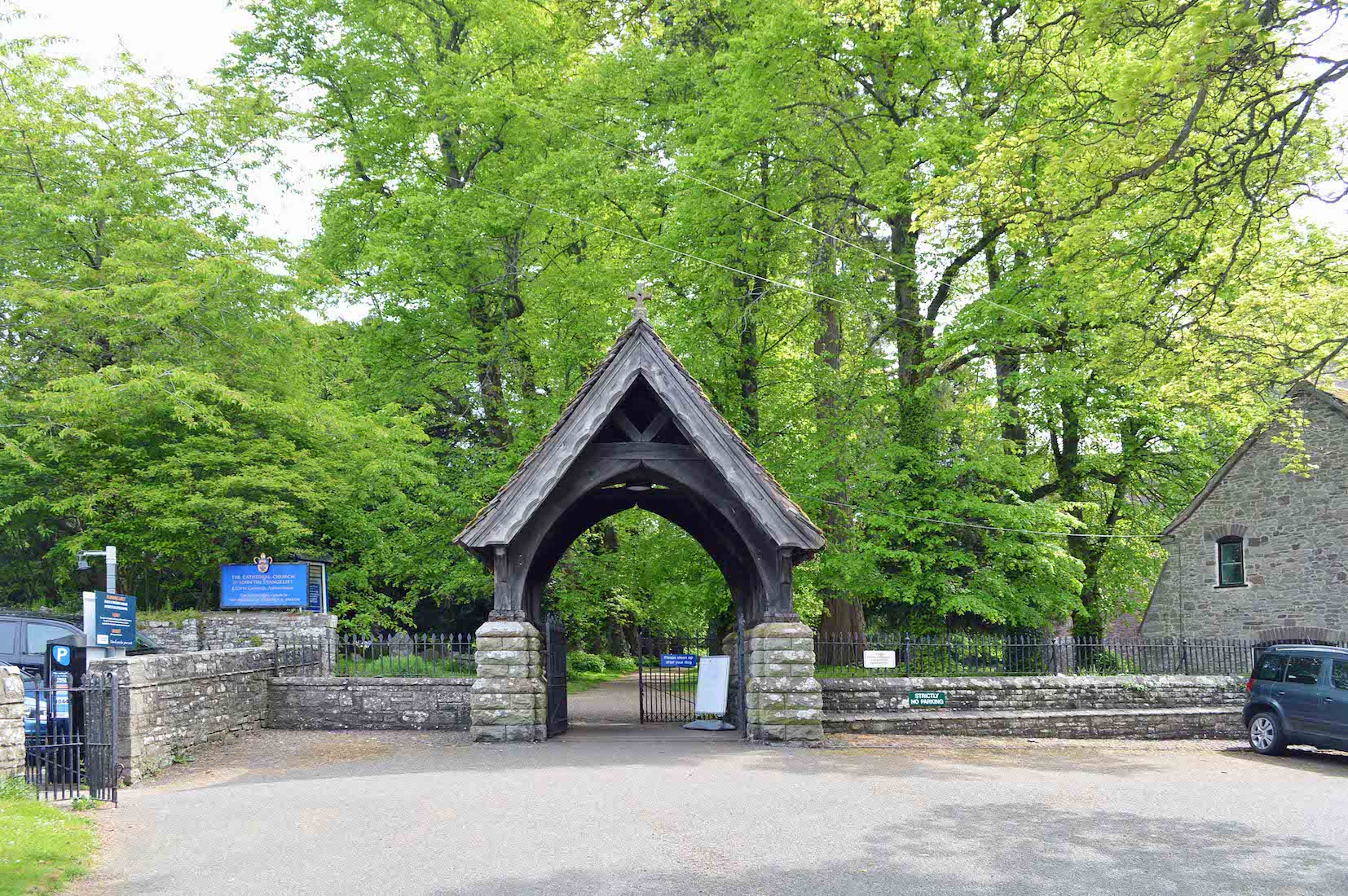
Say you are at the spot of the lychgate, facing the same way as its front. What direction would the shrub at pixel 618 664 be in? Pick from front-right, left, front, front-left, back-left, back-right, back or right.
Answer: back

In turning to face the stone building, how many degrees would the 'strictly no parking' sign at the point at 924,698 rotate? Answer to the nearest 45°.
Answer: approximately 135° to its left

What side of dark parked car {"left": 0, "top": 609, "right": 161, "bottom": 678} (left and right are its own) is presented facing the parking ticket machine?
right

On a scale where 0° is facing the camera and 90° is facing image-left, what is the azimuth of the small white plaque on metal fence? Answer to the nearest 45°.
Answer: approximately 0°

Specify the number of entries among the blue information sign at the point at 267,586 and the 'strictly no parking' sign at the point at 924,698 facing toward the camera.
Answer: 2
